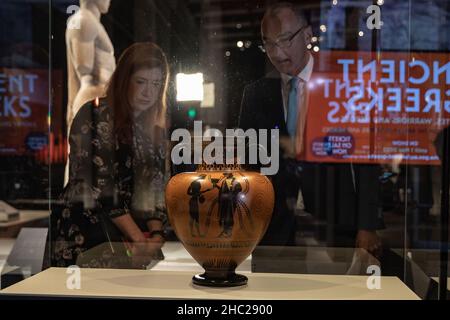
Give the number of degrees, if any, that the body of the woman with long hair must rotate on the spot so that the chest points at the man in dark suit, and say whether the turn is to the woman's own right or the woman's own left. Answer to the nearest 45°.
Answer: approximately 45° to the woman's own left

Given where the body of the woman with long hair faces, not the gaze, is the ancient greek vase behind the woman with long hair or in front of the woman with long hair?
in front

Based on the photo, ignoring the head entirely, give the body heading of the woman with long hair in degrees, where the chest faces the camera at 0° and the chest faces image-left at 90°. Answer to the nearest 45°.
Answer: approximately 315°
